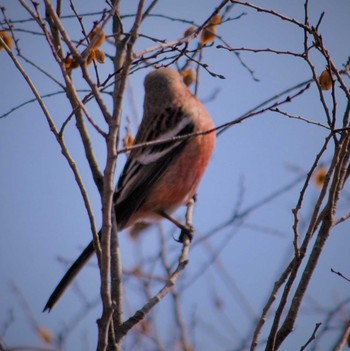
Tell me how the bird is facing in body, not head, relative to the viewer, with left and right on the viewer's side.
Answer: facing away from the viewer and to the right of the viewer

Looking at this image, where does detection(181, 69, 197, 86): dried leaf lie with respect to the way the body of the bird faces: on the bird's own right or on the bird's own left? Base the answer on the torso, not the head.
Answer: on the bird's own right

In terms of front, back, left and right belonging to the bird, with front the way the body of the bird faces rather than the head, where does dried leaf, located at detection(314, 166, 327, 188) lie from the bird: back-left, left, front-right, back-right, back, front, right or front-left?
front-right
